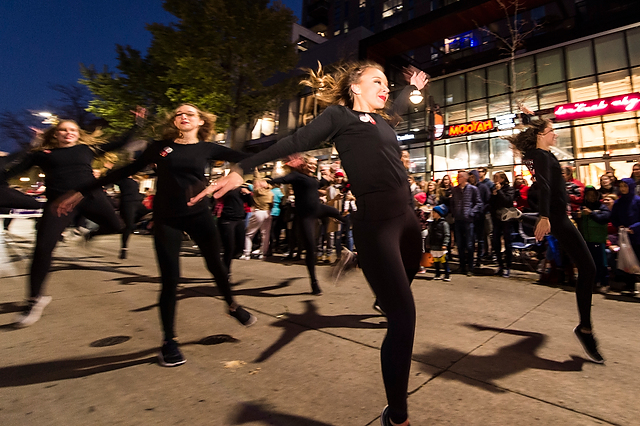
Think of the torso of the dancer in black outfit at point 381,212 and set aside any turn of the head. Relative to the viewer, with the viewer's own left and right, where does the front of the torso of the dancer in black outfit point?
facing the viewer and to the right of the viewer

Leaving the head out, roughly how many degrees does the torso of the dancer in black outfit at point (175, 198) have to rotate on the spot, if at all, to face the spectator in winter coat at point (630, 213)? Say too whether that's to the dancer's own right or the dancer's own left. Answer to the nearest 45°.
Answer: approximately 90° to the dancer's own left

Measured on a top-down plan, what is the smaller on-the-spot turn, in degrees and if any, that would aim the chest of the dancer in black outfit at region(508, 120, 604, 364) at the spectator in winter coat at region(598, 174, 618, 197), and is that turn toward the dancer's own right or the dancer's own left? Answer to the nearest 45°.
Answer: approximately 90° to the dancer's own left

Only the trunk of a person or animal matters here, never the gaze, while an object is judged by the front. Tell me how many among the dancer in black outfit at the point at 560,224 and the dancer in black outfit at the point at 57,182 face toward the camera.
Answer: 1

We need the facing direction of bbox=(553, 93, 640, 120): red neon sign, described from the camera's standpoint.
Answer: facing the viewer and to the left of the viewer

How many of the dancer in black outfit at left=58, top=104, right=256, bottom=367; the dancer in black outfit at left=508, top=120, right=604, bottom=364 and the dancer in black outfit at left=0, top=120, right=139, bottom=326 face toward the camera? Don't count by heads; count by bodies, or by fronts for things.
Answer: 2

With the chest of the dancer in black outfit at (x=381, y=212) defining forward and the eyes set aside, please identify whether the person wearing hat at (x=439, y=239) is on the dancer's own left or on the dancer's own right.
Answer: on the dancer's own left

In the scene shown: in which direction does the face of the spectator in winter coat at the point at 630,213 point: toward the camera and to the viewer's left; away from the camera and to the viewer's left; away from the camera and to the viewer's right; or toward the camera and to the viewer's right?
toward the camera and to the viewer's left

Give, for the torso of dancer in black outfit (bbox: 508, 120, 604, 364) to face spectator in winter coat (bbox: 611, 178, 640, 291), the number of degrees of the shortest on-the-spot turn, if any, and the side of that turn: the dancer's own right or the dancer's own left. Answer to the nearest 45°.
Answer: approximately 90° to the dancer's own left

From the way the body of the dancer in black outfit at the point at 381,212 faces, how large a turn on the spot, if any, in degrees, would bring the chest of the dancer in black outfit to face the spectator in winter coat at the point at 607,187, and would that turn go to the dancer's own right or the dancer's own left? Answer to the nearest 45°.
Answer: approximately 90° to the dancer's own left
